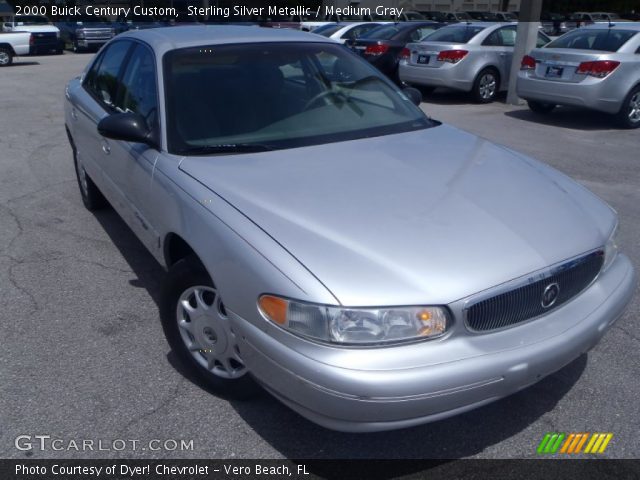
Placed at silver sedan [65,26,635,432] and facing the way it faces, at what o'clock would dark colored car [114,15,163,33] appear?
The dark colored car is roughly at 7 o'clock from the silver sedan.

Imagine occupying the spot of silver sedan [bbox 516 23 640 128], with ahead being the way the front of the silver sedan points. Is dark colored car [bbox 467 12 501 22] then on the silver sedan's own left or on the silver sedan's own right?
on the silver sedan's own left

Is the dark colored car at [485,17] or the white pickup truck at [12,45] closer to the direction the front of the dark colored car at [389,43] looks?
the dark colored car

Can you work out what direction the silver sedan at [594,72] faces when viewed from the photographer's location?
facing away from the viewer and to the right of the viewer

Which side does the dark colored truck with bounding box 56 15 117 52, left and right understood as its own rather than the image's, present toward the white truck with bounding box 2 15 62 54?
right

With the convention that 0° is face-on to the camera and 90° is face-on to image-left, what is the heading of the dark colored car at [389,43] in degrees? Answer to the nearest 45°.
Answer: approximately 225°

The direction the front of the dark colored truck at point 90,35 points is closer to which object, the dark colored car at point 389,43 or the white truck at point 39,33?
the dark colored car

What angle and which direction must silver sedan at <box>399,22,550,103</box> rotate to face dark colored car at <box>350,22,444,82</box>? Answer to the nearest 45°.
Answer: approximately 90° to its left

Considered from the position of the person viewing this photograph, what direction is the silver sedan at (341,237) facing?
facing the viewer and to the right of the viewer

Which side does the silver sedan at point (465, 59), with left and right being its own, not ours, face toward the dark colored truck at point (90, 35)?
left

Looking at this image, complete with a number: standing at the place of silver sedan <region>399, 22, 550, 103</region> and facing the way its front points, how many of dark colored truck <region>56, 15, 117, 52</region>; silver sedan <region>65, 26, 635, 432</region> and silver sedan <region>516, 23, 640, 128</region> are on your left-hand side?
1

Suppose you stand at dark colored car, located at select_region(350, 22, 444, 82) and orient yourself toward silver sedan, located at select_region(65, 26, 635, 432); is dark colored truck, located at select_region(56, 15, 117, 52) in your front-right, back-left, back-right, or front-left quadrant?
back-right
